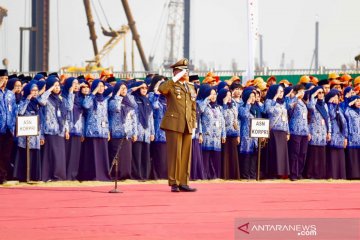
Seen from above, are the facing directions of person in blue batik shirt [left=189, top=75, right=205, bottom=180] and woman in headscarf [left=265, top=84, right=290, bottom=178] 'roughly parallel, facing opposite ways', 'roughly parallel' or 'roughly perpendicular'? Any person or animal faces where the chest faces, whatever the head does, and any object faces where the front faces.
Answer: roughly parallel

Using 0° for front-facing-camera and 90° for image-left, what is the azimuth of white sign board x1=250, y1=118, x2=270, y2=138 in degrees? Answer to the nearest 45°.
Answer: approximately 0°

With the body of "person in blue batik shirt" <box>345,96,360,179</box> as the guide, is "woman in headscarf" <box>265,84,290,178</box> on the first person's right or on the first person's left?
on the first person's right

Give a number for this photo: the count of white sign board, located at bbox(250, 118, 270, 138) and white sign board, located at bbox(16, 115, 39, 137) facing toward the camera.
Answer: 2

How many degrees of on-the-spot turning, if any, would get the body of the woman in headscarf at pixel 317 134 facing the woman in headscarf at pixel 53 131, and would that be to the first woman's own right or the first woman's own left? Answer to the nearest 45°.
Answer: approximately 90° to the first woman's own right

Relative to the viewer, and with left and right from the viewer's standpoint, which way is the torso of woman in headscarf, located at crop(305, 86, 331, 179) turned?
facing the viewer and to the right of the viewer

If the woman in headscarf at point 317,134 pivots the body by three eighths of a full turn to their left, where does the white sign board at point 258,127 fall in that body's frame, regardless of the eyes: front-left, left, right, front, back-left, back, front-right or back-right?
back-left

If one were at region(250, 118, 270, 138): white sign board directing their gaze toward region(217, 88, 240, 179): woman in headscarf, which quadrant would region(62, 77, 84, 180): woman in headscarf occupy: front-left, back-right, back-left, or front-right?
front-left

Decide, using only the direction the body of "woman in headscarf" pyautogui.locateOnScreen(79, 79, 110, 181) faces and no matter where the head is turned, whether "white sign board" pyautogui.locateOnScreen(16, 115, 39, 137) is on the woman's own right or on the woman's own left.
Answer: on the woman's own right

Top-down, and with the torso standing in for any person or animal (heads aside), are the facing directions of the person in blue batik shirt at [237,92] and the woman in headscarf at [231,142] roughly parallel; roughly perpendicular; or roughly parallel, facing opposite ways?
roughly parallel

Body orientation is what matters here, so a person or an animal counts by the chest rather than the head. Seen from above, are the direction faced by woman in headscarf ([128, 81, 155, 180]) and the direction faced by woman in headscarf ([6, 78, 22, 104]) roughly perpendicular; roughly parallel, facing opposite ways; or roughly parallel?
roughly parallel

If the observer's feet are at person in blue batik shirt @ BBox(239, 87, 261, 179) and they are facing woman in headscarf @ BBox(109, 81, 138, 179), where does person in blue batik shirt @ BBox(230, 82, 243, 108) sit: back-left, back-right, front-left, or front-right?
front-right
